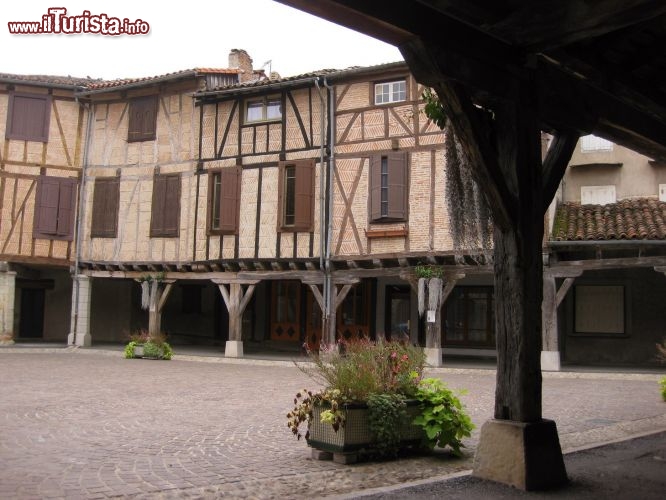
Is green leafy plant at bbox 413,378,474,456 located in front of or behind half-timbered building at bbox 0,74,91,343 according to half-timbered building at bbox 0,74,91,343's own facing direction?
in front

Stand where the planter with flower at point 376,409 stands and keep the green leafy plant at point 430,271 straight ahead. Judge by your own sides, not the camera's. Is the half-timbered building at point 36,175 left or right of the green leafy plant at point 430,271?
left

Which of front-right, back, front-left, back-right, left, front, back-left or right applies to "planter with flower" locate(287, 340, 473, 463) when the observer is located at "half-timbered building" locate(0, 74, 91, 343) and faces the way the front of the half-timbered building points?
front

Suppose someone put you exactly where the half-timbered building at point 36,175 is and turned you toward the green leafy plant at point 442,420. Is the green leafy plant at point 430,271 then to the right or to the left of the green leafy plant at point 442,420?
left

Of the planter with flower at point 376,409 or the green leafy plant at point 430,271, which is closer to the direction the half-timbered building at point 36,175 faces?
the planter with flower

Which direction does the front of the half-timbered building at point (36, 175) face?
toward the camera

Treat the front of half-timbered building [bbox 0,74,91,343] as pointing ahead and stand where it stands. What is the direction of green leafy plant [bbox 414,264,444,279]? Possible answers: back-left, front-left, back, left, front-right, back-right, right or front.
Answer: front-left
